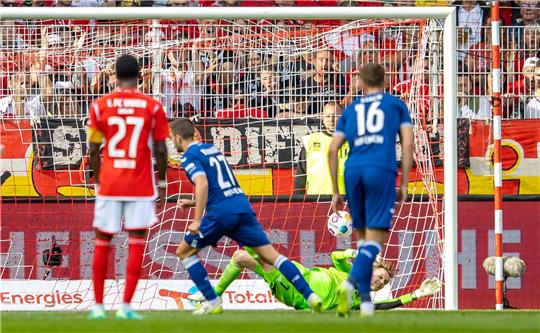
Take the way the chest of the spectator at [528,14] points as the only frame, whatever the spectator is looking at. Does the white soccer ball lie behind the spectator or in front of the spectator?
in front

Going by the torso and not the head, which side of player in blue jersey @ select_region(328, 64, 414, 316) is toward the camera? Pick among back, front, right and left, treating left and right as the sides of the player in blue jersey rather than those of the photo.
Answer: back

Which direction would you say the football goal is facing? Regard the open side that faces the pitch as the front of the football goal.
toward the camera

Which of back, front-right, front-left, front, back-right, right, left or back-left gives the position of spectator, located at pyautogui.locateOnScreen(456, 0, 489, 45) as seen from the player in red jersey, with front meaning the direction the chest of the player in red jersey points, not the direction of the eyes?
front-right

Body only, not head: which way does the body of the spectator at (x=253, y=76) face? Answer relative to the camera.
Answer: toward the camera

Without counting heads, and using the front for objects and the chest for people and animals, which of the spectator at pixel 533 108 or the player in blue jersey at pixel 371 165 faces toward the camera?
the spectator

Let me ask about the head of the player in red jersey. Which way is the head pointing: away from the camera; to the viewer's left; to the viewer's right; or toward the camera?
away from the camera

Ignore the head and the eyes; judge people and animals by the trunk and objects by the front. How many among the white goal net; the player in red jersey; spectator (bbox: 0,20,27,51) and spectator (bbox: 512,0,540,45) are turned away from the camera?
1

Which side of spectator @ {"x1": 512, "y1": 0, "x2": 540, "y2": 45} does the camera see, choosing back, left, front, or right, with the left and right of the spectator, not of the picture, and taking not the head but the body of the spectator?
front

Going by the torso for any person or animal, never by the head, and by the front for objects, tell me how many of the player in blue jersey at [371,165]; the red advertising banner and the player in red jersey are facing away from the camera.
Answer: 2

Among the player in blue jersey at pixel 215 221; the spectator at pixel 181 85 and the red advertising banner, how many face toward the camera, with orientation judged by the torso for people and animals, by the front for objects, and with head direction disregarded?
2
